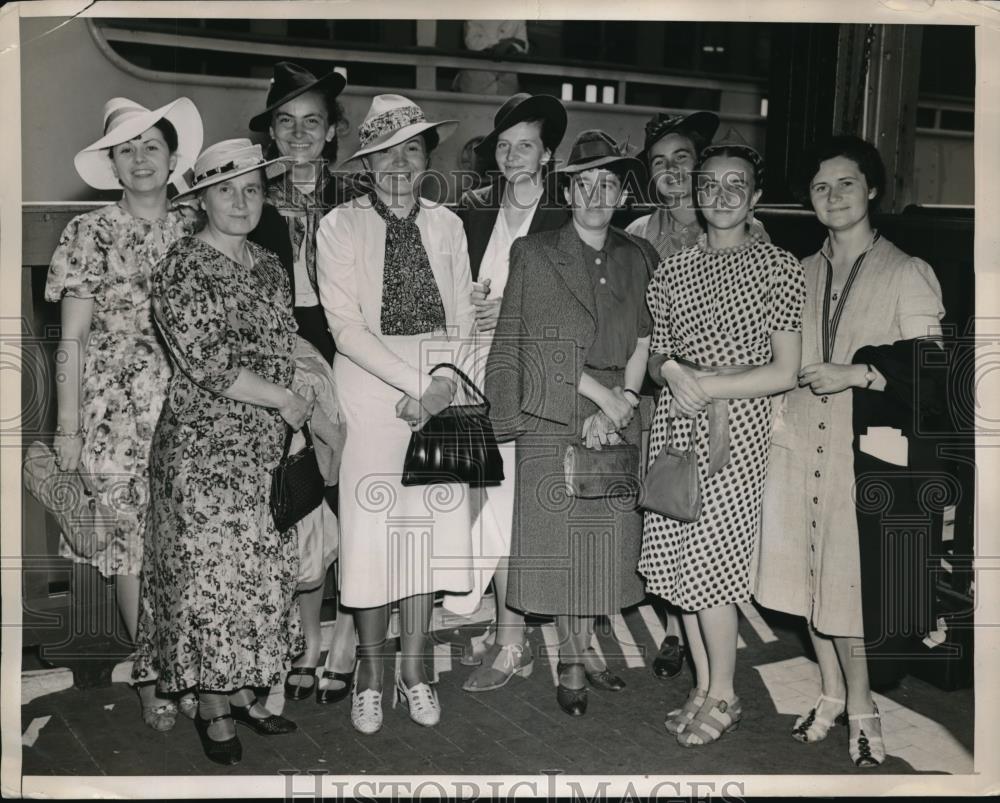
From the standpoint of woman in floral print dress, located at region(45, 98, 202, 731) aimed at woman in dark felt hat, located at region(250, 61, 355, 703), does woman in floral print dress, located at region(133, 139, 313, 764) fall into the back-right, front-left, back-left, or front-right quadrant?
front-right

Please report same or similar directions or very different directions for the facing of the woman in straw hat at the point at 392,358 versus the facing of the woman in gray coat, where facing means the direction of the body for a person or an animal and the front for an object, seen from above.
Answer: same or similar directions

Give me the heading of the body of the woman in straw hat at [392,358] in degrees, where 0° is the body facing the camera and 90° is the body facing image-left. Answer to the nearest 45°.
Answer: approximately 0°

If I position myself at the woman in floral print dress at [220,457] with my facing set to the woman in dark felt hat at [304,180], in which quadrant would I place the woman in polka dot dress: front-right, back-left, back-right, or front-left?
front-right

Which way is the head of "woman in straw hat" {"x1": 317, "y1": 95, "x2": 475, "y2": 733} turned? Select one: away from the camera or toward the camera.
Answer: toward the camera

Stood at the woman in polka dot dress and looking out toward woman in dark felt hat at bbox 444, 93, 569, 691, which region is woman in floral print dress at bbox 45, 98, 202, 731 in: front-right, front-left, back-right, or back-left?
front-left

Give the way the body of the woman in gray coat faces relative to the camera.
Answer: toward the camera

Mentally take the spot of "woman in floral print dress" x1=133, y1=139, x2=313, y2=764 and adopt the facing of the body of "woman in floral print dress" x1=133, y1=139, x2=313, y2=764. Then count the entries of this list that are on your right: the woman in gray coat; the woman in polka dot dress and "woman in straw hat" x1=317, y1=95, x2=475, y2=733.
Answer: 0

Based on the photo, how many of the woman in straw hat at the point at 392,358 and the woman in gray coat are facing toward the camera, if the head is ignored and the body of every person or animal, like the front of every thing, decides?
2

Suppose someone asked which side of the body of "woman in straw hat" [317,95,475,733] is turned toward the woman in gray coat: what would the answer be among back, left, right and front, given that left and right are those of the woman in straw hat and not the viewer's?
left

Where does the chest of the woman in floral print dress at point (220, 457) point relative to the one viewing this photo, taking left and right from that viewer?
facing the viewer and to the right of the viewer

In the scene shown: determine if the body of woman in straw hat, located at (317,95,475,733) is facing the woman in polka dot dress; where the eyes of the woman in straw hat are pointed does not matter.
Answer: no

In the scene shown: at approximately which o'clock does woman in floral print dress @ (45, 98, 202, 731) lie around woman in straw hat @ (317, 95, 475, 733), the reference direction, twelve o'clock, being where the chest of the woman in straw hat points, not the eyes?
The woman in floral print dress is roughly at 3 o'clock from the woman in straw hat.

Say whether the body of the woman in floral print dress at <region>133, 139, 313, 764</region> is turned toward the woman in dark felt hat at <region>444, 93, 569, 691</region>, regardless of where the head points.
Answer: no

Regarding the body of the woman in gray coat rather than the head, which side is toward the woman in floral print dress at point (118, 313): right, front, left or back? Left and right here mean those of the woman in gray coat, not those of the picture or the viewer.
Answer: right

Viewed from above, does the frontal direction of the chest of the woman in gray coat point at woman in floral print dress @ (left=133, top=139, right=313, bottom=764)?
no
